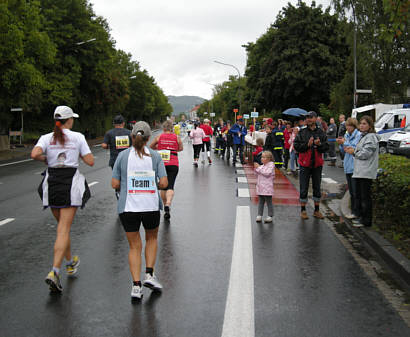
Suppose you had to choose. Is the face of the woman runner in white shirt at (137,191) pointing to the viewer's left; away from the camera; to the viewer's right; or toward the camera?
away from the camera

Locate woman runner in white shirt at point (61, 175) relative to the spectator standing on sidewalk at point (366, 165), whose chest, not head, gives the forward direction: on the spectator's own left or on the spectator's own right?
on the spectator's own left

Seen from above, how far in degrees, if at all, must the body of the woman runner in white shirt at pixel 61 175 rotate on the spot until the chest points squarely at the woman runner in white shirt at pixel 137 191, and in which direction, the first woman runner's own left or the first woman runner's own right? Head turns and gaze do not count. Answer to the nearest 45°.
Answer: approximately 135° to the first woman runner's own right

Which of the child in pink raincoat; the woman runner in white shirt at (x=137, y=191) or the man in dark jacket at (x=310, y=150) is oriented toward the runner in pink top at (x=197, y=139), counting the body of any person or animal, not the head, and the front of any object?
the woman runner in white shirt

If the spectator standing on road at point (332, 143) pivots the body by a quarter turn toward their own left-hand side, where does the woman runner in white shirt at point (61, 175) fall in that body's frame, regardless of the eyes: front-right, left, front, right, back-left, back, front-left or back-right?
front-right

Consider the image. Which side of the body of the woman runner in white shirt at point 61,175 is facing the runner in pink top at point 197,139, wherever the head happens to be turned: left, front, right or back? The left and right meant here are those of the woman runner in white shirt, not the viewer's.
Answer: front

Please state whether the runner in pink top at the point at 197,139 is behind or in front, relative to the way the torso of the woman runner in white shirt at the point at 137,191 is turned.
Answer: in front

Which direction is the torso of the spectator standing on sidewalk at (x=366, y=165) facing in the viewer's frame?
to the viewer's left

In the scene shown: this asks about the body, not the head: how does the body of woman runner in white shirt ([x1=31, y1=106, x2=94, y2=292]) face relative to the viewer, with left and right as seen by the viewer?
facing away from the viewer

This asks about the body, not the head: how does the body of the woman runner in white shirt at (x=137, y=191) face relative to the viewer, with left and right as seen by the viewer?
facing away from the viewer

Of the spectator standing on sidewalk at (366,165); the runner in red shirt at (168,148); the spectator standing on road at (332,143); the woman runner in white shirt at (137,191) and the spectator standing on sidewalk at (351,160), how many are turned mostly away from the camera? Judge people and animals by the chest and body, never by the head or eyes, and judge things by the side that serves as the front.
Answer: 2

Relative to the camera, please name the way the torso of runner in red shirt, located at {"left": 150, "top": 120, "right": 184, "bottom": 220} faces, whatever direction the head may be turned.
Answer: away from the camera

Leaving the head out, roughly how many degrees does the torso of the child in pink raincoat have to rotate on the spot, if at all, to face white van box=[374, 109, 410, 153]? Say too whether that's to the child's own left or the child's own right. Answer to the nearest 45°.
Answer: approximately 135° to the child's own right

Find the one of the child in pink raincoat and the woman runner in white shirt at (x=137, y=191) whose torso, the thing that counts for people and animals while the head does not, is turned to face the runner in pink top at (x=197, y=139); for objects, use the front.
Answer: the woman runner in white shirt

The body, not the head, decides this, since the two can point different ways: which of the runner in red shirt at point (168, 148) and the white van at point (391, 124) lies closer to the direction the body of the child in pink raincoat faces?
the runner in red shirt
